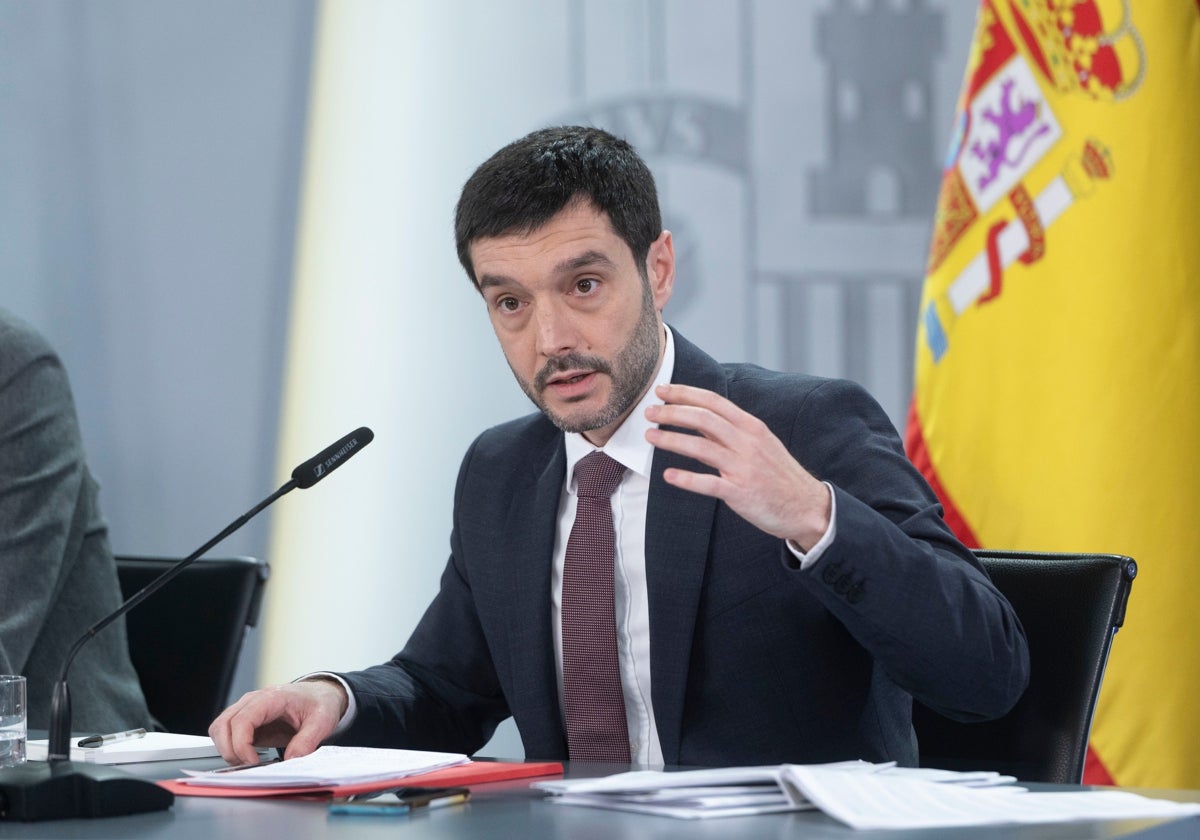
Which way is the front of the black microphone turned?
to the viewer's right

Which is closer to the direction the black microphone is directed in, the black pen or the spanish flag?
the spanish flag

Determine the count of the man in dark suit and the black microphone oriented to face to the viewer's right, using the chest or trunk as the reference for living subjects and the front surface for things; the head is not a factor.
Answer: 1

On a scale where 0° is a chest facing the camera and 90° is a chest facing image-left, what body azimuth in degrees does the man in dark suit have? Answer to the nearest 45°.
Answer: approximately 45°

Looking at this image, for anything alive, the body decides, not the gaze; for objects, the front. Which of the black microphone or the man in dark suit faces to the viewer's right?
the black microphone

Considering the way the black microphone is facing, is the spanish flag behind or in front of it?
in front
